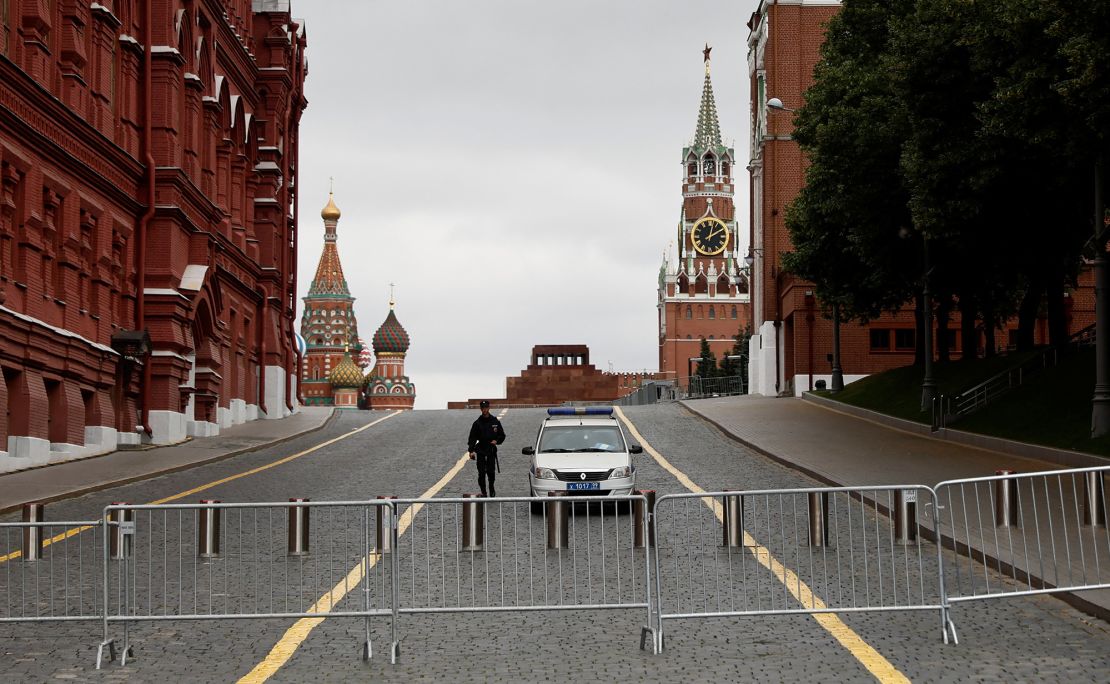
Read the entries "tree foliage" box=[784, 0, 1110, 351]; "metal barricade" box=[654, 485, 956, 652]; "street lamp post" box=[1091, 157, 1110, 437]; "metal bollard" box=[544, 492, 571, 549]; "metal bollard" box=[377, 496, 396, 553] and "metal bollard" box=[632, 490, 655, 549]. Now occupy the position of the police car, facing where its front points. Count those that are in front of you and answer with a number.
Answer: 4

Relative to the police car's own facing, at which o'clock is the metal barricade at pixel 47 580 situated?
The metal barricade is roughly at 1 o'clock from the police car.

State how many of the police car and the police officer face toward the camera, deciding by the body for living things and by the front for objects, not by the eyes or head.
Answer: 2

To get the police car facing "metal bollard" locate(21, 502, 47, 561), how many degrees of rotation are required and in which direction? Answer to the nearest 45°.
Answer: approximately 45° to its right

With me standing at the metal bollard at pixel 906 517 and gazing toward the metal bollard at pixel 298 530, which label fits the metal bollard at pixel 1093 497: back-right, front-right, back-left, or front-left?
back-right

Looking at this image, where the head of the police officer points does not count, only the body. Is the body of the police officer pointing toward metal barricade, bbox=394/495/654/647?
yes

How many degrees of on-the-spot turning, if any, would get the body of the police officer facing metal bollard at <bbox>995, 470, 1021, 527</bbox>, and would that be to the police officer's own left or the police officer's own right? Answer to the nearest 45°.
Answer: approximately 45° to the police officer's own left

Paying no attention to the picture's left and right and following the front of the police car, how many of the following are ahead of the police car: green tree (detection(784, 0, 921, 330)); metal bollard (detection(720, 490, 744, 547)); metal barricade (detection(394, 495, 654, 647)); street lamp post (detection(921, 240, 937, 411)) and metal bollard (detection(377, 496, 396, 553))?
3

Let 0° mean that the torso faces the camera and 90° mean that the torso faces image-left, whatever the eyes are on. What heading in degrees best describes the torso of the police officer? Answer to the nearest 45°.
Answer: approximately 0°

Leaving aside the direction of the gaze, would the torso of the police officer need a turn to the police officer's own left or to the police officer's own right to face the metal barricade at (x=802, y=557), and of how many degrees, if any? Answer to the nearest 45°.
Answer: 0° — they already face it
